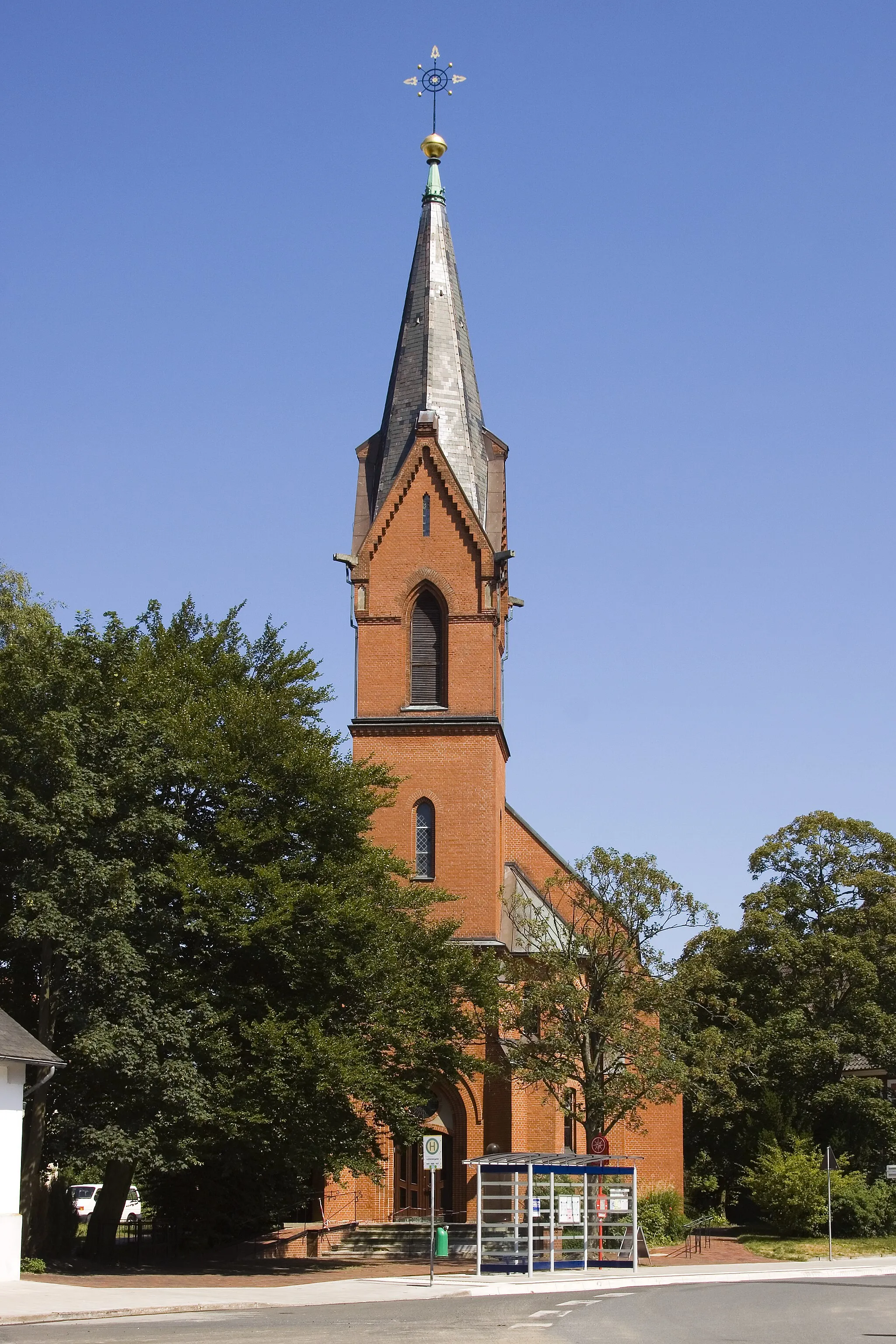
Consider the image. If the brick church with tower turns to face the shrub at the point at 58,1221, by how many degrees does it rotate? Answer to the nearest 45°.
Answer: approximately 45° to its right

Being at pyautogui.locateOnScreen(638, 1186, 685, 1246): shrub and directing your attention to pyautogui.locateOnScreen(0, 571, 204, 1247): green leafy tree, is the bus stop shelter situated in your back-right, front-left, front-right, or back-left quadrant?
front-left

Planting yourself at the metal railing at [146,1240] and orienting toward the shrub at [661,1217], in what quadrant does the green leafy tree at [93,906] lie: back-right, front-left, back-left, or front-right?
back-right

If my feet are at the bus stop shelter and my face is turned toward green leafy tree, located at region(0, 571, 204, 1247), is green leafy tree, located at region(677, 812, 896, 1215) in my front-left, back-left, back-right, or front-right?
back-right

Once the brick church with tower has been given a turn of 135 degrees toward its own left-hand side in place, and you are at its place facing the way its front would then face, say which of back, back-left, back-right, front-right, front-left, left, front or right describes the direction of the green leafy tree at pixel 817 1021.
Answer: front

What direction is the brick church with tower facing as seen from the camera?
toward the camera
